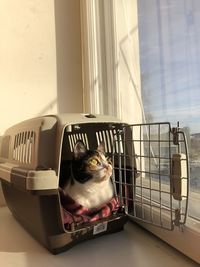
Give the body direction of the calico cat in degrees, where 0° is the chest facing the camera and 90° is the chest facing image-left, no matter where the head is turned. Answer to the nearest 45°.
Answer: approximately 315°

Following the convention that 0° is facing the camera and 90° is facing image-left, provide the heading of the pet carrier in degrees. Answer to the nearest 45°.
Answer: approximately 315°
